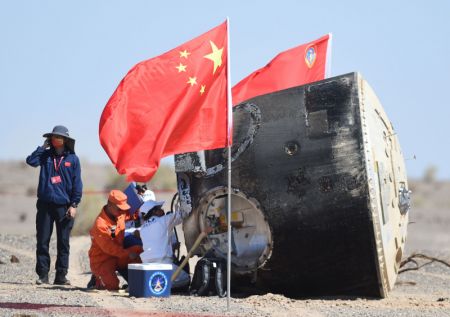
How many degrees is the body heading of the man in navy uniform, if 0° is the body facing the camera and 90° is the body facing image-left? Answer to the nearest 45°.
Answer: approximately 0°

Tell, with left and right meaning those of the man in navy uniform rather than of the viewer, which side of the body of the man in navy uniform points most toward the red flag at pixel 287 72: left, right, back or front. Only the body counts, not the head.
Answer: left

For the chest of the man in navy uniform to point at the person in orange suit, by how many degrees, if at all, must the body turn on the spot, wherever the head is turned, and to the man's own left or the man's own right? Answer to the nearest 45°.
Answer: approximately 45° to the man's own left

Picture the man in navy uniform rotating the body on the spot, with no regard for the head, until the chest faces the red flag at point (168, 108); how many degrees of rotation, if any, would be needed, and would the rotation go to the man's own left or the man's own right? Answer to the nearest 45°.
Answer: approximately 45° to the man's own left
